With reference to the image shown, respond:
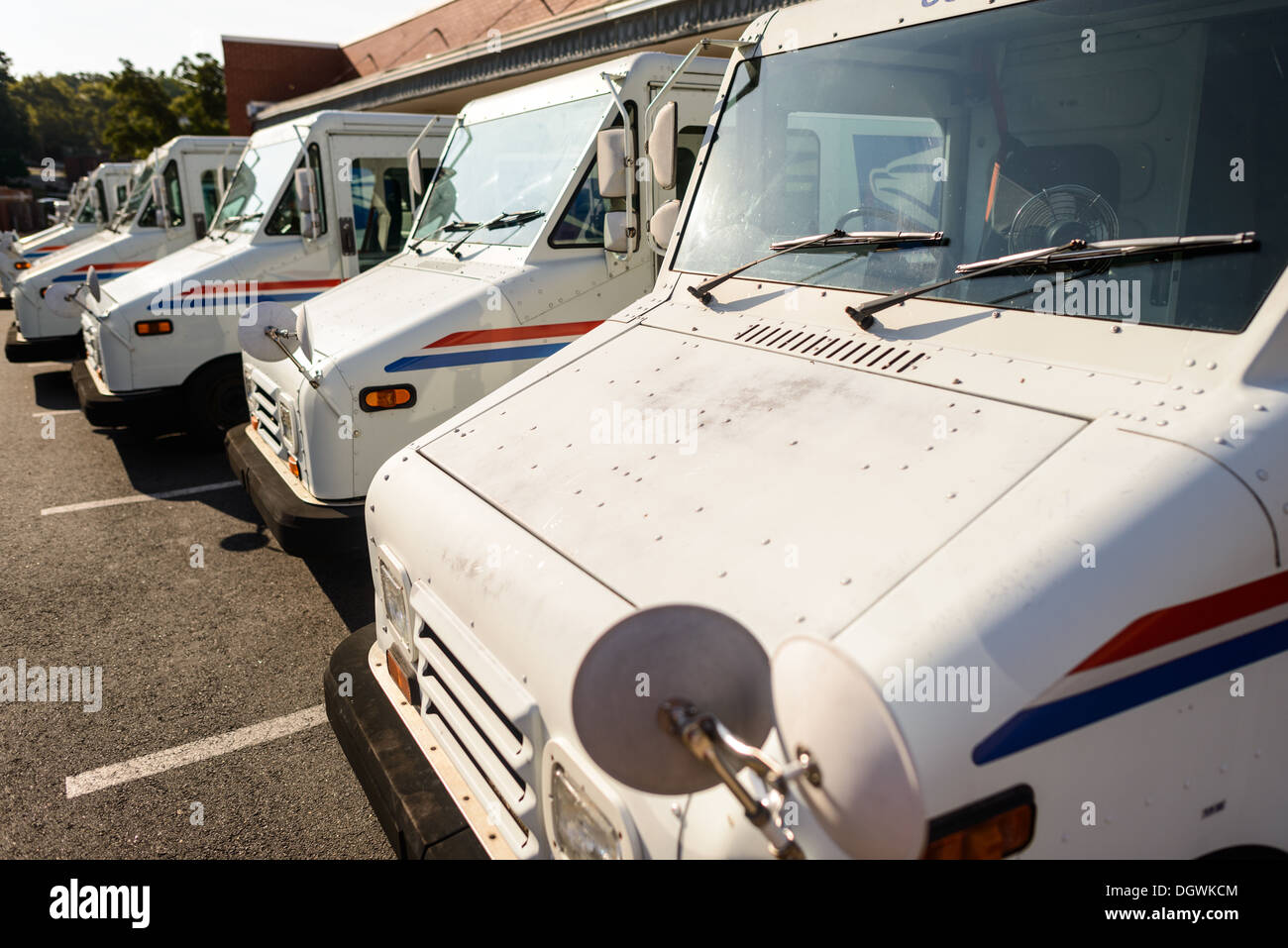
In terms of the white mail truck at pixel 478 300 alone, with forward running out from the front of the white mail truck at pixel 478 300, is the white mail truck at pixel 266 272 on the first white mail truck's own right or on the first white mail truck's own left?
on the first white mail truck's own right

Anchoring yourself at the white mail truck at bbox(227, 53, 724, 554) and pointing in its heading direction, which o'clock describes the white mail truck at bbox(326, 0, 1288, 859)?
the white mail truck at bbox(326, 0, 1288, 859) is roughly at 10 o'clock from the white mail truck at bbox(227, 53, 724, 554).

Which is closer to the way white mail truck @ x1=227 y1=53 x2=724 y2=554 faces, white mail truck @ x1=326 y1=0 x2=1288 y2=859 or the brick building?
the white mail truck

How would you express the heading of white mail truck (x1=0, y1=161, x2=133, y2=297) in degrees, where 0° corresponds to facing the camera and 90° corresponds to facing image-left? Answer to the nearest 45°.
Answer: approximately 45°

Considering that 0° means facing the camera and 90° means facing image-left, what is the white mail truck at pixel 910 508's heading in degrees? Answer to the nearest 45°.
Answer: approximately 45°

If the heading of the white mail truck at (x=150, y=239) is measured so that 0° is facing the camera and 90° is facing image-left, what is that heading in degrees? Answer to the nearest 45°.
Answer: approximately 45°

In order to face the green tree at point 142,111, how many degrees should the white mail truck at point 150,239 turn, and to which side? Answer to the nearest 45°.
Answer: approximately 135° to its right

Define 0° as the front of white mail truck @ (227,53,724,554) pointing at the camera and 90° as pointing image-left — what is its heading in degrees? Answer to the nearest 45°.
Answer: approximately 45°

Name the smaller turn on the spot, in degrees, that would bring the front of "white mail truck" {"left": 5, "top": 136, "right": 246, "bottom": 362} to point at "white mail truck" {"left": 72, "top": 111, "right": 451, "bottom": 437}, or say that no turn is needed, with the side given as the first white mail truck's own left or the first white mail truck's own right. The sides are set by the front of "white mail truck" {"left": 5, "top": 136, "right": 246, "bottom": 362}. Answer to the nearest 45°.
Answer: approximately 45° to the first white mail truck's own left

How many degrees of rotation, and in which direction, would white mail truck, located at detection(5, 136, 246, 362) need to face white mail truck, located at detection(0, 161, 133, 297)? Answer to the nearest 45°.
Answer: approximately 135° to its right
